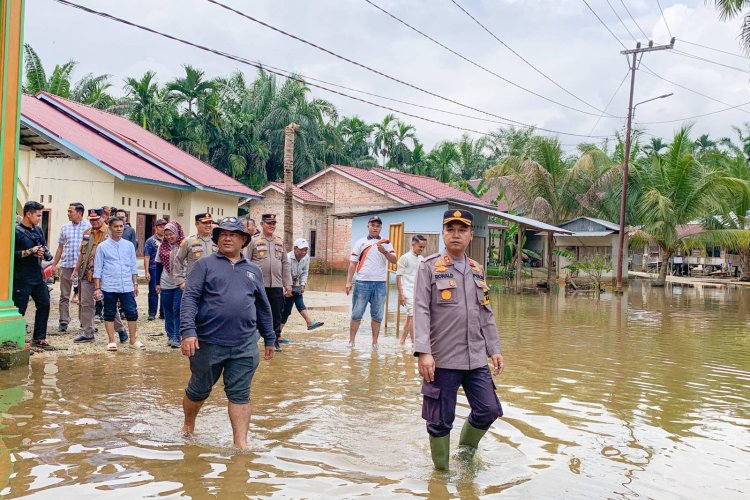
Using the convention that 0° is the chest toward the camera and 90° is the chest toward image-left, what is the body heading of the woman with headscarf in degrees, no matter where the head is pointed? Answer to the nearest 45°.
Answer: approximately 0°

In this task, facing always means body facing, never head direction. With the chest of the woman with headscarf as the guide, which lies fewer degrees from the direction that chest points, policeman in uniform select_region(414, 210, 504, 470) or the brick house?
the policeman in uniform

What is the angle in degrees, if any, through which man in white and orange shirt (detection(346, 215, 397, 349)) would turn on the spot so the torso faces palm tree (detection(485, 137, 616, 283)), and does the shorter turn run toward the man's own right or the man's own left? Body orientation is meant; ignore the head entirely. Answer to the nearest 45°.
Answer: approximately 180°

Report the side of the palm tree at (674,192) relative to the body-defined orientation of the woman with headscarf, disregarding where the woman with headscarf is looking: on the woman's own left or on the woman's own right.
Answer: on the woman's own left

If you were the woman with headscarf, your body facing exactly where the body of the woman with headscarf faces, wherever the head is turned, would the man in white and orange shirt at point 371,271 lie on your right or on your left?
on your left

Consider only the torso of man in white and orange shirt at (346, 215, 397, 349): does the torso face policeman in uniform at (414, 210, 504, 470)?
yes

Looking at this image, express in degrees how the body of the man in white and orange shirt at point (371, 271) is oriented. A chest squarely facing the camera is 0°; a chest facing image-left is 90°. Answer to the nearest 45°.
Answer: approximately 0°

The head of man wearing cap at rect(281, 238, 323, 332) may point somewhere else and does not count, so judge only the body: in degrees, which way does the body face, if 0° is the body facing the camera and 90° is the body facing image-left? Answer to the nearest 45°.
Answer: approximately 315°

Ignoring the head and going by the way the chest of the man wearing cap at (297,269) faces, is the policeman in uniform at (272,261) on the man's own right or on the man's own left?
on the man's own right

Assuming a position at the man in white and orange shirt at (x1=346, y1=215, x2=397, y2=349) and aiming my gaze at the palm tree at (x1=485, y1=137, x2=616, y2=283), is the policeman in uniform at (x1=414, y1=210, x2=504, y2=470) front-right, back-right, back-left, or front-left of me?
back-right

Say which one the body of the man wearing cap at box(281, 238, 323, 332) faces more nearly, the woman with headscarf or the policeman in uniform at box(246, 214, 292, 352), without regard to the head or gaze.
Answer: the policeman in uniform
